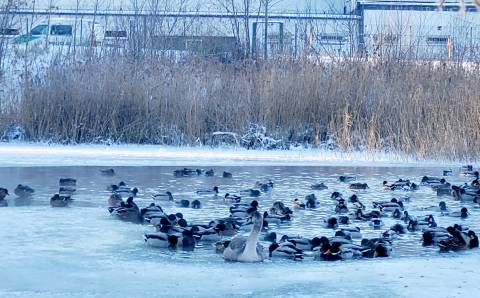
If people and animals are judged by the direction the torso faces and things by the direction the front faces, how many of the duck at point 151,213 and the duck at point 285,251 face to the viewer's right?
1

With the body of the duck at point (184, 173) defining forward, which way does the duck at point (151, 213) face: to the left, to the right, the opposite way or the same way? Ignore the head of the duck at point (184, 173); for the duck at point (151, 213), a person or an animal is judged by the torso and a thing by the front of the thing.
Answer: the opposite way

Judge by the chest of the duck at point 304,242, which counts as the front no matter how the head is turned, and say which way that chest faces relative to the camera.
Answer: to the viewer's right

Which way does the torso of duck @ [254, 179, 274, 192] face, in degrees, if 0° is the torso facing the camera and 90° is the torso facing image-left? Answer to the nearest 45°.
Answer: approximately 270°
